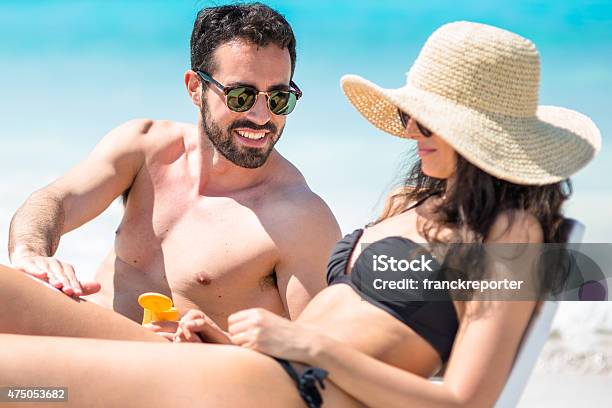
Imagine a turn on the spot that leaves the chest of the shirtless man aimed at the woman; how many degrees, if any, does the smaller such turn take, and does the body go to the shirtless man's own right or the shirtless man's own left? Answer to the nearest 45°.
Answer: approximately 45° to the shirtless man's own left

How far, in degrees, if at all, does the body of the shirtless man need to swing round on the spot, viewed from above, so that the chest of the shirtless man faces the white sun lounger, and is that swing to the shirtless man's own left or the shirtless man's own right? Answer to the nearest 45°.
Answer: approximately 45° to the shirtless man's own left

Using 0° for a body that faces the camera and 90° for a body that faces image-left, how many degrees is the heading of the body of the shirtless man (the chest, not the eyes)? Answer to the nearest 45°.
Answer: approximately 45°
